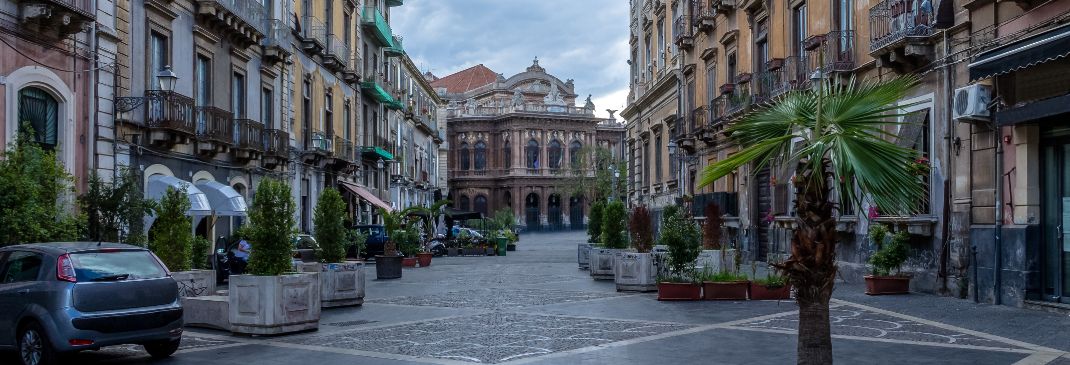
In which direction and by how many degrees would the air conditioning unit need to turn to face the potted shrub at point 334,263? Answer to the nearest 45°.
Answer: approximately 45° to its right

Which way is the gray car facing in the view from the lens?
facing away from the viewer and to the left of the viewer

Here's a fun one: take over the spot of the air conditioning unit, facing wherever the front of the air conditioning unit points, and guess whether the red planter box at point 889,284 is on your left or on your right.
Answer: on your right

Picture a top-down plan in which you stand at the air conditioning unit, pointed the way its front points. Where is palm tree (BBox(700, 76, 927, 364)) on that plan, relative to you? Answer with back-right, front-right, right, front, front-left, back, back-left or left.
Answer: front-left

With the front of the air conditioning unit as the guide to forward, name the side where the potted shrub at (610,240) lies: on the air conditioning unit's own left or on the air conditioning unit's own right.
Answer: on the air conditioning unit's own right

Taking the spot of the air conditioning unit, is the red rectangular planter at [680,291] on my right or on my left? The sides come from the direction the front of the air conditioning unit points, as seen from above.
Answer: on my right

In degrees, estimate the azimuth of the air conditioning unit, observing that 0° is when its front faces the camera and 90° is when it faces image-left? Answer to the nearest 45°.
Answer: approximately 45°

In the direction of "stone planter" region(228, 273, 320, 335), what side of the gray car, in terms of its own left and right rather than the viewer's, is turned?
right

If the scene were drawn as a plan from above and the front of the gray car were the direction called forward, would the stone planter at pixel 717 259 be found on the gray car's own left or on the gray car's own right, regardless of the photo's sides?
on the gray car's own right
